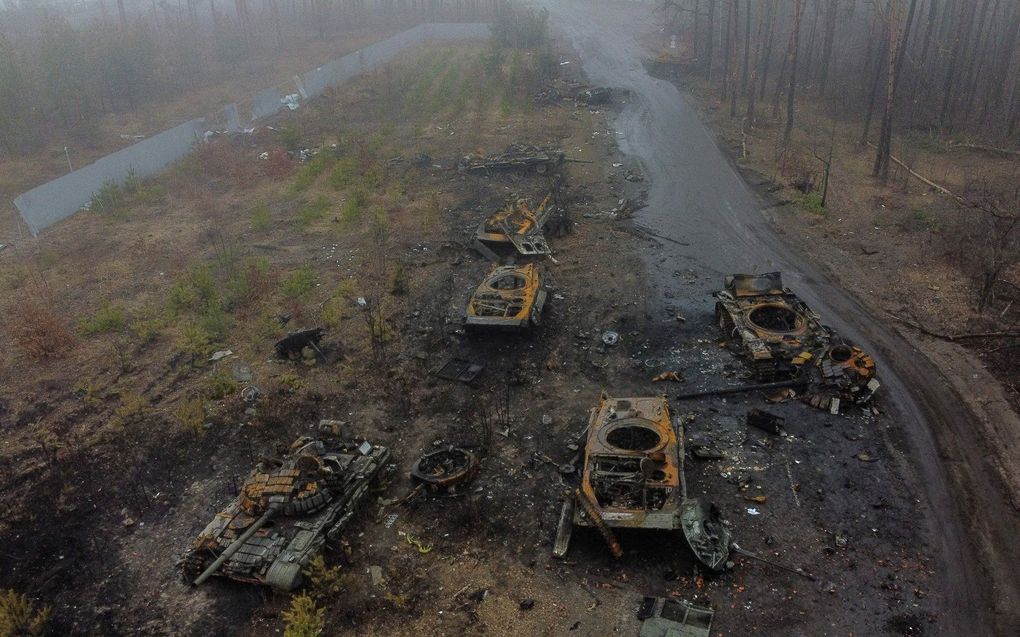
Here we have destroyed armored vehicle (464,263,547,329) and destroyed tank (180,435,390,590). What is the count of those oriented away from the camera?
1

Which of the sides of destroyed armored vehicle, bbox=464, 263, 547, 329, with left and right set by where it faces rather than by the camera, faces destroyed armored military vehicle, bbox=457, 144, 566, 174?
front

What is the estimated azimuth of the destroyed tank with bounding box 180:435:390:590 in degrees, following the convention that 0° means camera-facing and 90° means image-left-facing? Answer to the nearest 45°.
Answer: approximately 45°

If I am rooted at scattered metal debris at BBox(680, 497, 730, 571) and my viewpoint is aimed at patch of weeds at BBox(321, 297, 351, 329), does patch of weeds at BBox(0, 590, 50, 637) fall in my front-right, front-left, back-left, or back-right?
front-left

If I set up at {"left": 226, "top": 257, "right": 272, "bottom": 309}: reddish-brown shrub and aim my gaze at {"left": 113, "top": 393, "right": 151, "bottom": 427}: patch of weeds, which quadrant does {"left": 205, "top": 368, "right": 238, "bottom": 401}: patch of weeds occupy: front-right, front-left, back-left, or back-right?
front-left

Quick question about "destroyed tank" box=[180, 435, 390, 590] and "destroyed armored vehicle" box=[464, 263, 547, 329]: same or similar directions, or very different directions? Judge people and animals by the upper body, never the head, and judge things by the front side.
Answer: very different directions

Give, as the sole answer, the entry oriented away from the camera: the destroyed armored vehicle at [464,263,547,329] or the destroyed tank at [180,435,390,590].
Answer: the destroyed armored vehicle at [464,263,547,329]

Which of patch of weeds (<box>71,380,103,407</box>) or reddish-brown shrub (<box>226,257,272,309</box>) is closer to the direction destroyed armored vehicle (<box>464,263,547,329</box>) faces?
the reddish-brown shrub

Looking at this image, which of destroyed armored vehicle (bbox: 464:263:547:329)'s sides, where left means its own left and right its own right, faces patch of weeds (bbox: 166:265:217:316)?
left

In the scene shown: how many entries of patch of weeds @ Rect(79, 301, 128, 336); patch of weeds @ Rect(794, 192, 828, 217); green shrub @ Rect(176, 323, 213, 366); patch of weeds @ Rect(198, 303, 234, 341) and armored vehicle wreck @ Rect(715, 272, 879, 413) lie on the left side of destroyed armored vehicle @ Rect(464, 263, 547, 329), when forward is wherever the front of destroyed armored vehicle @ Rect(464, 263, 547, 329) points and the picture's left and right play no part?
3

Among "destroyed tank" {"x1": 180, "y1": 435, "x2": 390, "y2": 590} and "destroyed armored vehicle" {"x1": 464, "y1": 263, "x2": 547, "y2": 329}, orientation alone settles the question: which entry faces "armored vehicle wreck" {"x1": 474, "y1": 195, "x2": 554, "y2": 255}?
"destroyed armored vehicle" {"x1": 464, "y1": 263, "x2": 547, "y2": 329}

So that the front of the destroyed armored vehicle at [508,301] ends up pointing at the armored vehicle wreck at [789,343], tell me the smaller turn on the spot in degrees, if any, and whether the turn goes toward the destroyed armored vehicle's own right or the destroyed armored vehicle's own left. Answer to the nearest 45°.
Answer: approximately 90° to the destroyed armored vehicle's own right

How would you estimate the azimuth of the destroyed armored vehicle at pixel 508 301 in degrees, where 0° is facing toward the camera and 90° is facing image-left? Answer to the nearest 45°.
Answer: approximately 180°
